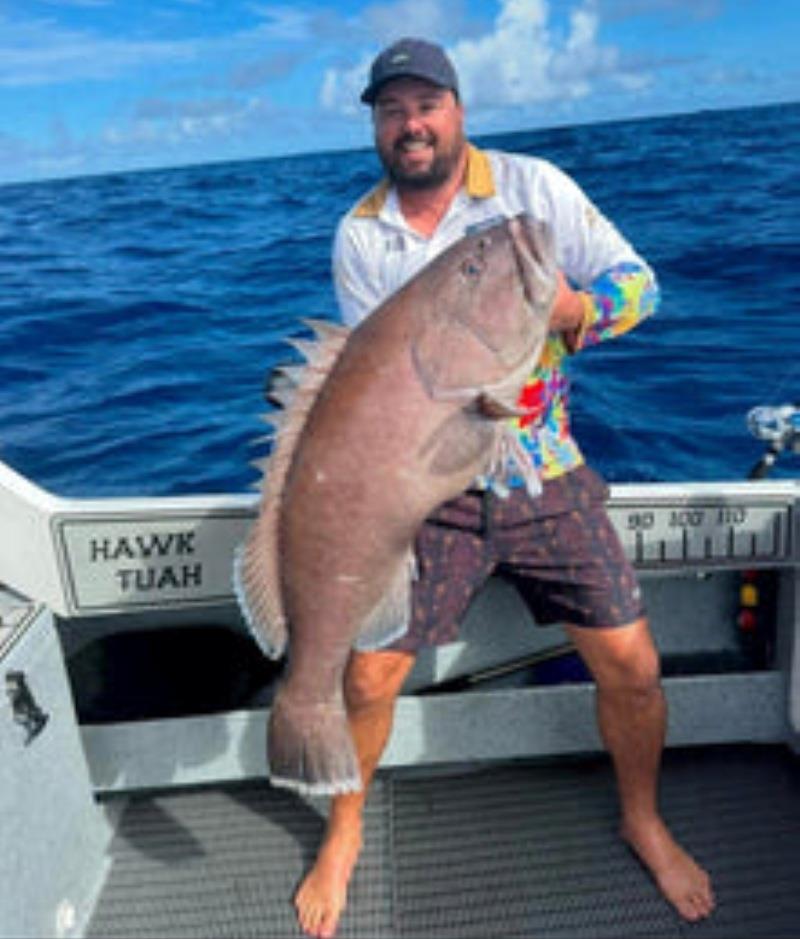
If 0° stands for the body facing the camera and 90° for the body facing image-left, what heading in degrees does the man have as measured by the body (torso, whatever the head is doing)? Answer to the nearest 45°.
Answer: approximately 0°
